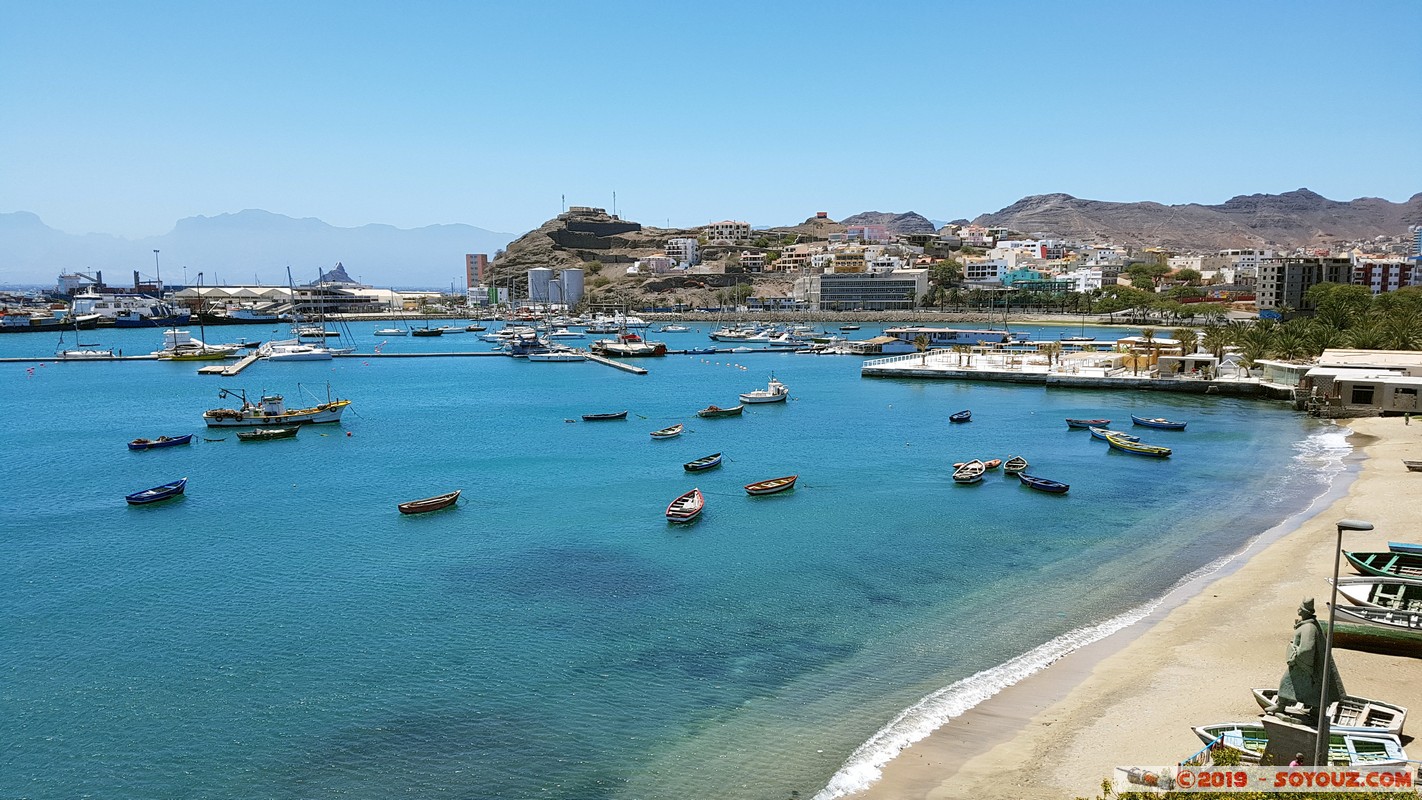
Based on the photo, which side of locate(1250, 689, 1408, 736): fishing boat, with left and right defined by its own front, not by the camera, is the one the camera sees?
left

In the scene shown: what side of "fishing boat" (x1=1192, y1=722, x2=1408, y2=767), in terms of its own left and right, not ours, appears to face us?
left

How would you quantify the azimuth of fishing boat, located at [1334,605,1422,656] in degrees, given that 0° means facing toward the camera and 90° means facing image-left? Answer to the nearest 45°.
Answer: approximately 90°

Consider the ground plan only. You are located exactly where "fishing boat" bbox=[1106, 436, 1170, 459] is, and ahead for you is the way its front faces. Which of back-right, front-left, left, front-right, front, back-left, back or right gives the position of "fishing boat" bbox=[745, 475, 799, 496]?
left

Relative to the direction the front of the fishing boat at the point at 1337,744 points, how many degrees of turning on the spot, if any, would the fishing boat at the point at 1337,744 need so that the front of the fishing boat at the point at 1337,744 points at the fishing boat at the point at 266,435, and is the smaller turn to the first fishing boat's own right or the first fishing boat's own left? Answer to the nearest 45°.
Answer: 0° — it already faces it

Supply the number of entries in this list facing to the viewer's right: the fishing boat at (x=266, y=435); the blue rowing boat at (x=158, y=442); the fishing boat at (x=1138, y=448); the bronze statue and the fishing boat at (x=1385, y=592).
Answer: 2

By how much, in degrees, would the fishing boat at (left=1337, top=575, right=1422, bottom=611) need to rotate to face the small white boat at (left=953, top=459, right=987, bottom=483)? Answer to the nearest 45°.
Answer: approximately 45° to its right

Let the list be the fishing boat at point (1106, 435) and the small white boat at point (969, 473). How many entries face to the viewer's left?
1

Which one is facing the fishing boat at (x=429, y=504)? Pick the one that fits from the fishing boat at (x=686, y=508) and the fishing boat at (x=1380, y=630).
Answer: the fishing boat at (x=1380, y=630)

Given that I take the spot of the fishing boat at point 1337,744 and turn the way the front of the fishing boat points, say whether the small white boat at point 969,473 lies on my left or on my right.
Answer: on my right
